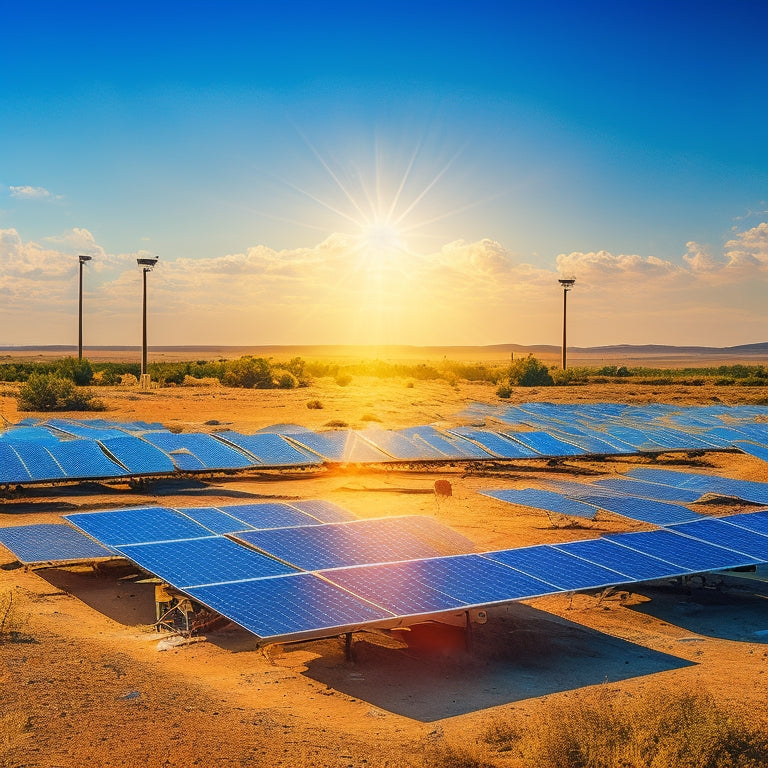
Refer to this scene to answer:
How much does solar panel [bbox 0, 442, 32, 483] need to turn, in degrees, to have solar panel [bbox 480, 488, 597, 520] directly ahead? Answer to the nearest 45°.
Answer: approximately 45° to its left

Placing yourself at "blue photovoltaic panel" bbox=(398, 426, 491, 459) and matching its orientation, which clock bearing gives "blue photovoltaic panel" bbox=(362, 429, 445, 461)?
"blue photovoltaic panel" bbox=(362, 429, 445, 461) is roughly at 2 o'clock from "blue photovoltaic panel" bbox=(398, 426, 491, 459).

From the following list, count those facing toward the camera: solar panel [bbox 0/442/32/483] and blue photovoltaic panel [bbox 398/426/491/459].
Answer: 2

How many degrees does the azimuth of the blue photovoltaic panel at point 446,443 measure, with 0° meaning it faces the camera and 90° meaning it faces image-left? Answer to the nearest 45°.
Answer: approximately 0°

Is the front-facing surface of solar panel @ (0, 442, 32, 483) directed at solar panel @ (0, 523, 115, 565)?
yes

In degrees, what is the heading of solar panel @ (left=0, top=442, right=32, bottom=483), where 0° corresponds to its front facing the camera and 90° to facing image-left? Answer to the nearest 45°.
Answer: approximately 0°

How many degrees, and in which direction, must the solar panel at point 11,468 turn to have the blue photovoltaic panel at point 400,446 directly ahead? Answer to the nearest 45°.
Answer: approximately 90° to its left

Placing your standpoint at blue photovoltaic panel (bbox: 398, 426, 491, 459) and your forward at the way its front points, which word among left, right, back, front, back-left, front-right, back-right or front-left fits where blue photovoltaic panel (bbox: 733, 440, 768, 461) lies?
left
